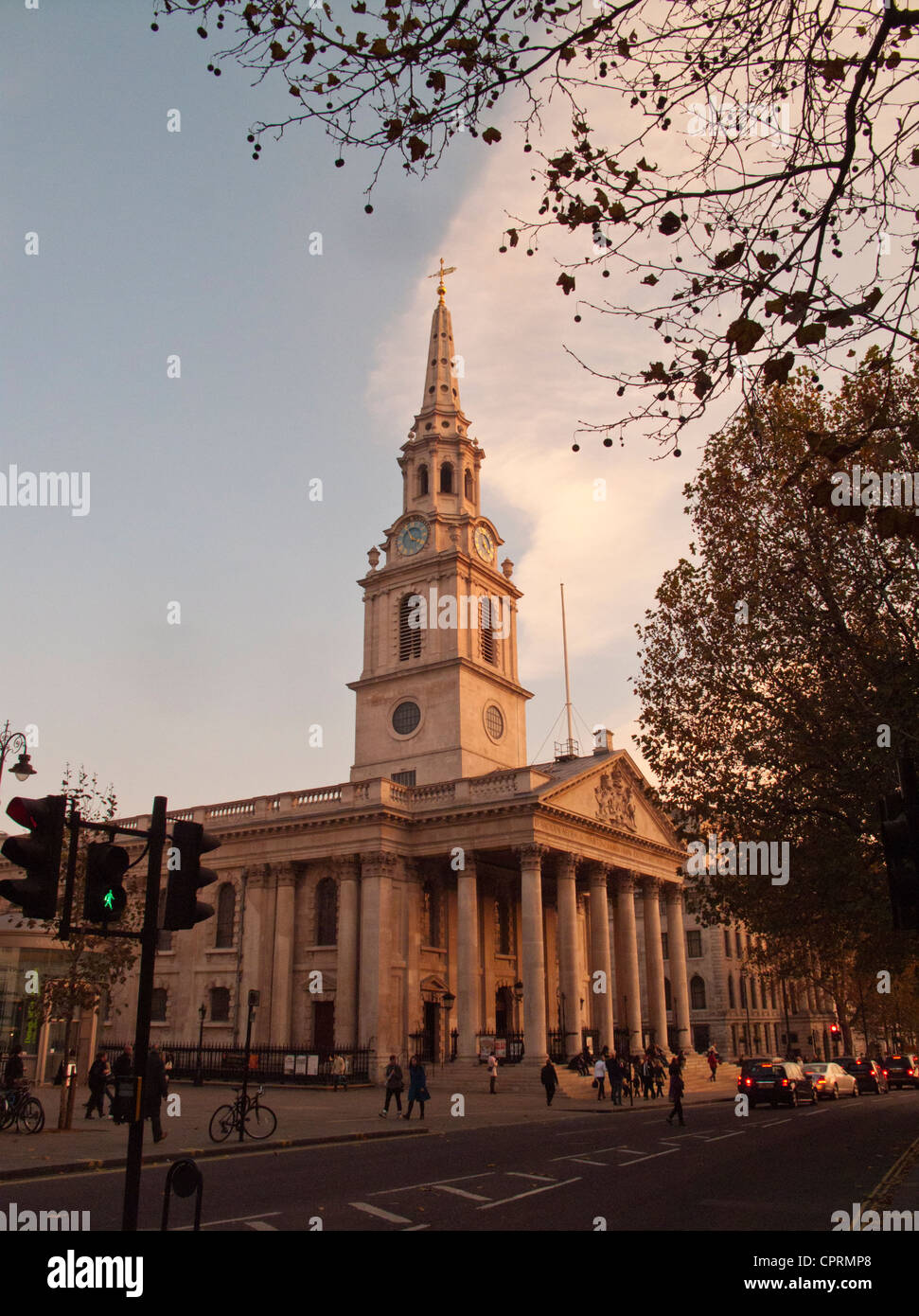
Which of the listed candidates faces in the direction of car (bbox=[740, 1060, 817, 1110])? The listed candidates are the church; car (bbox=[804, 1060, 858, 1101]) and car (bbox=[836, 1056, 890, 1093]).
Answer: the church

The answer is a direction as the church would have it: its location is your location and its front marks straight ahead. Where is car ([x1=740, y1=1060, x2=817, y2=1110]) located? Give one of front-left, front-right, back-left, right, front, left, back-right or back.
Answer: front

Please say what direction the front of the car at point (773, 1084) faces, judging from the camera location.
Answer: facing away from the viewer and to the right of the viewer

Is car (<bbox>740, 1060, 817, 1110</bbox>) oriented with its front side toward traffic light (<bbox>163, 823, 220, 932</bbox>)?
no

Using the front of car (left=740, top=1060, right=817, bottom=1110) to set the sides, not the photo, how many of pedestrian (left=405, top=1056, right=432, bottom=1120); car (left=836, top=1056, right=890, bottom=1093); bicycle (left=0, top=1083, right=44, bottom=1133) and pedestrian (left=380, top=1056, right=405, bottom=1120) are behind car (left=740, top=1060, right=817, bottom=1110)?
3

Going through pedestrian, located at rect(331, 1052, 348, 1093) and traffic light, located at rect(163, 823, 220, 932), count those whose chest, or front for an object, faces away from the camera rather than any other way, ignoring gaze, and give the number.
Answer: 1

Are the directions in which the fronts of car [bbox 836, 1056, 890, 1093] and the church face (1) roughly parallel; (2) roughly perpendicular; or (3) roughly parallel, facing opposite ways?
roughly perpendicular

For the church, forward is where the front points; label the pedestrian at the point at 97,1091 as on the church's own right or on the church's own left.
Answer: on the church's own right

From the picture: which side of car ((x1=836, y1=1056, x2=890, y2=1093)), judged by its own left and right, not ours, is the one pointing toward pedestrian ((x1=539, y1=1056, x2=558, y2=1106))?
back

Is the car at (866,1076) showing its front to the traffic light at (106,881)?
no

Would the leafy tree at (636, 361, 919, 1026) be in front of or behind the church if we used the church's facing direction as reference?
in front

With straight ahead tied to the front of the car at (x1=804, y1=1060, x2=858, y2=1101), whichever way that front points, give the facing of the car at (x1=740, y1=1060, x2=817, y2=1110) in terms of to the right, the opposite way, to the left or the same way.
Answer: the same way
